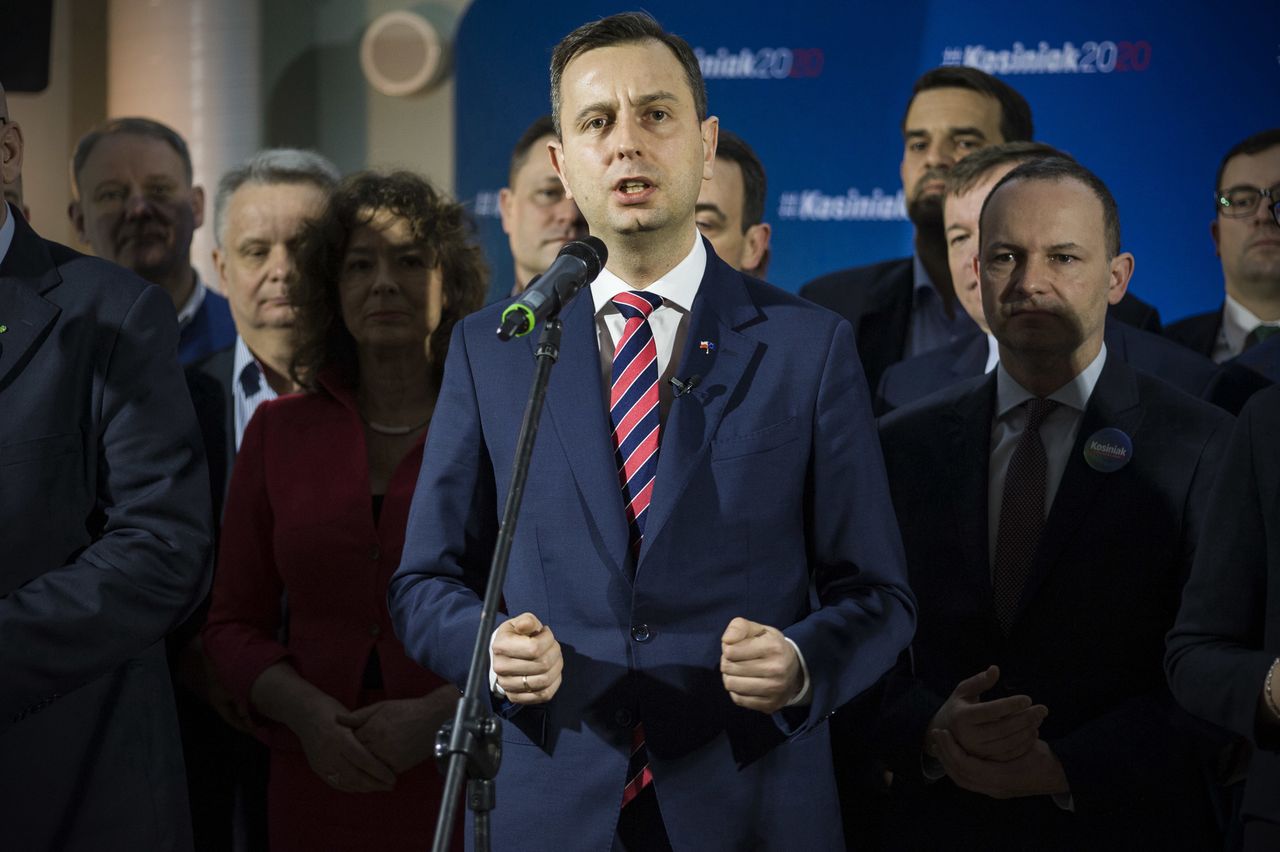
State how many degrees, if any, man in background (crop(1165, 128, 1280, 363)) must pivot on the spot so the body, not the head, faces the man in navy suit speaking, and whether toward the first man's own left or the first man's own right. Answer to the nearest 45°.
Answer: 0° — they already face them

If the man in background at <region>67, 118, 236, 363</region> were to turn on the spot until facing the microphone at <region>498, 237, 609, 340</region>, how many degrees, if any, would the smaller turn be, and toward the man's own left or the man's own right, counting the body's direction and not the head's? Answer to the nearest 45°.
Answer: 0° — they already face it

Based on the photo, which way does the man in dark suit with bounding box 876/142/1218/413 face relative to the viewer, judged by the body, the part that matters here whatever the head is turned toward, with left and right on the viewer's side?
facing the viewer and to the left of the viewer

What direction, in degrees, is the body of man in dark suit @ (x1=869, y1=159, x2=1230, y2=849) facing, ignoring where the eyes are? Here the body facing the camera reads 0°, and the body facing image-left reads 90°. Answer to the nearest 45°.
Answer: approximately 45°

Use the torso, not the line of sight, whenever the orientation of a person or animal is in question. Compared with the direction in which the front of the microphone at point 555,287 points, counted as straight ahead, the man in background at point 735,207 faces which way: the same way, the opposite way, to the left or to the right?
the opposite way

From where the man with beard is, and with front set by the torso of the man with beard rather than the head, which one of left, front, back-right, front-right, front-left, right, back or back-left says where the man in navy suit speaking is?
front

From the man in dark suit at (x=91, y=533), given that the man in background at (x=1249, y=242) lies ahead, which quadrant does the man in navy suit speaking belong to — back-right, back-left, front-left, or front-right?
front-right

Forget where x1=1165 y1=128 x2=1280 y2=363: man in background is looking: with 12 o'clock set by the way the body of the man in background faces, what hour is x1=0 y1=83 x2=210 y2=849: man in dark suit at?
The man in dark suit is roughly at 1 o'clock from the man in background.

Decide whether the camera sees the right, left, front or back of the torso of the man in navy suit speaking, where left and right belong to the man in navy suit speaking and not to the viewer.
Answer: front

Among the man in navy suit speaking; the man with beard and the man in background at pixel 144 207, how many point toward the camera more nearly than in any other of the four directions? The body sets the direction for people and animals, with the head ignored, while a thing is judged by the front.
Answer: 3

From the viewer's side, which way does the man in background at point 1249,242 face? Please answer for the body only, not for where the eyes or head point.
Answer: toward the camera
